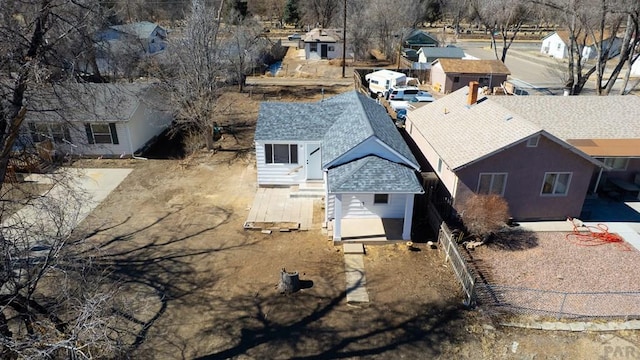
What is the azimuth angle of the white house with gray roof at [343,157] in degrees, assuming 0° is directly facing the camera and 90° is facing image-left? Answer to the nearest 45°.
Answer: approximately 0°

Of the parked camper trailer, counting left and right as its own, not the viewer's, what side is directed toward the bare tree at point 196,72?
front

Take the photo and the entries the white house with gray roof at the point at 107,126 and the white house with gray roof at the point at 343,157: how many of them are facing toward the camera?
2

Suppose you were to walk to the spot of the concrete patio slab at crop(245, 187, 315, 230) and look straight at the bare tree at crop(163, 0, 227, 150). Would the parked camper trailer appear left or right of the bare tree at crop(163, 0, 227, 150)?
right

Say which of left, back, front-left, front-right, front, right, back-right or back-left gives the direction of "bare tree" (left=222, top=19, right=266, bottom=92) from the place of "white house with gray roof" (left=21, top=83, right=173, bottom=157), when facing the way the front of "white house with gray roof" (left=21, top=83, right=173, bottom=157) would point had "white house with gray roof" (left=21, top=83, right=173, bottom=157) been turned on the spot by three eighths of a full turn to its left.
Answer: front

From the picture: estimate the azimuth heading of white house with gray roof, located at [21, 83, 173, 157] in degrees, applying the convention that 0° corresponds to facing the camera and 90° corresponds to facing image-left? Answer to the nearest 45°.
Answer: approximately 0°

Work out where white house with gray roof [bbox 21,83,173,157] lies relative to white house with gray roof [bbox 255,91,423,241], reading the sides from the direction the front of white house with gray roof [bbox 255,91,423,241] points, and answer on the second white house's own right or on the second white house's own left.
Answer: on the second white house's own right

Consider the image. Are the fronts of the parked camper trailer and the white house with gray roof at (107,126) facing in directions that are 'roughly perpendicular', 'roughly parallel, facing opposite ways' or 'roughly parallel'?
roughly perpendicular

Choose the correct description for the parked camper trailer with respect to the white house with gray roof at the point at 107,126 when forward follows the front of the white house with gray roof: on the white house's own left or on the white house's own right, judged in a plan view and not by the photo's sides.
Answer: on the white house's own left

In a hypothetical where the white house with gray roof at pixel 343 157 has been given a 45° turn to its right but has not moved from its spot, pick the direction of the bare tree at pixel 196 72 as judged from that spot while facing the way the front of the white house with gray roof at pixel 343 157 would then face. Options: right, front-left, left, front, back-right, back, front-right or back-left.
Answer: right

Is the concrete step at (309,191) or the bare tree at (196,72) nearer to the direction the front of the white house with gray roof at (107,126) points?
the concrete step

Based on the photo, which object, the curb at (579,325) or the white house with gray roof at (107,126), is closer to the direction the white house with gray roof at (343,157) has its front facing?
the curb

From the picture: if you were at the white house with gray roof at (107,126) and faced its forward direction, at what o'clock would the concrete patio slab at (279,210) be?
The concrete patio slab is roughly at 11 o'clock from the white house with gray roof.

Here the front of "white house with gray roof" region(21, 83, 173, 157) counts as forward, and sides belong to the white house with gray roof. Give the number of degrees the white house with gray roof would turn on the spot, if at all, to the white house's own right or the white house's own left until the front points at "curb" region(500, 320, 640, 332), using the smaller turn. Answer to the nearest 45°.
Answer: approximately 45° to the white house's own left

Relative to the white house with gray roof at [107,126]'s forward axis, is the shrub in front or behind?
in front

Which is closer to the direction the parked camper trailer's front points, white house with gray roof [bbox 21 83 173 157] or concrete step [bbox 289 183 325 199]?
the white house with gray roof
